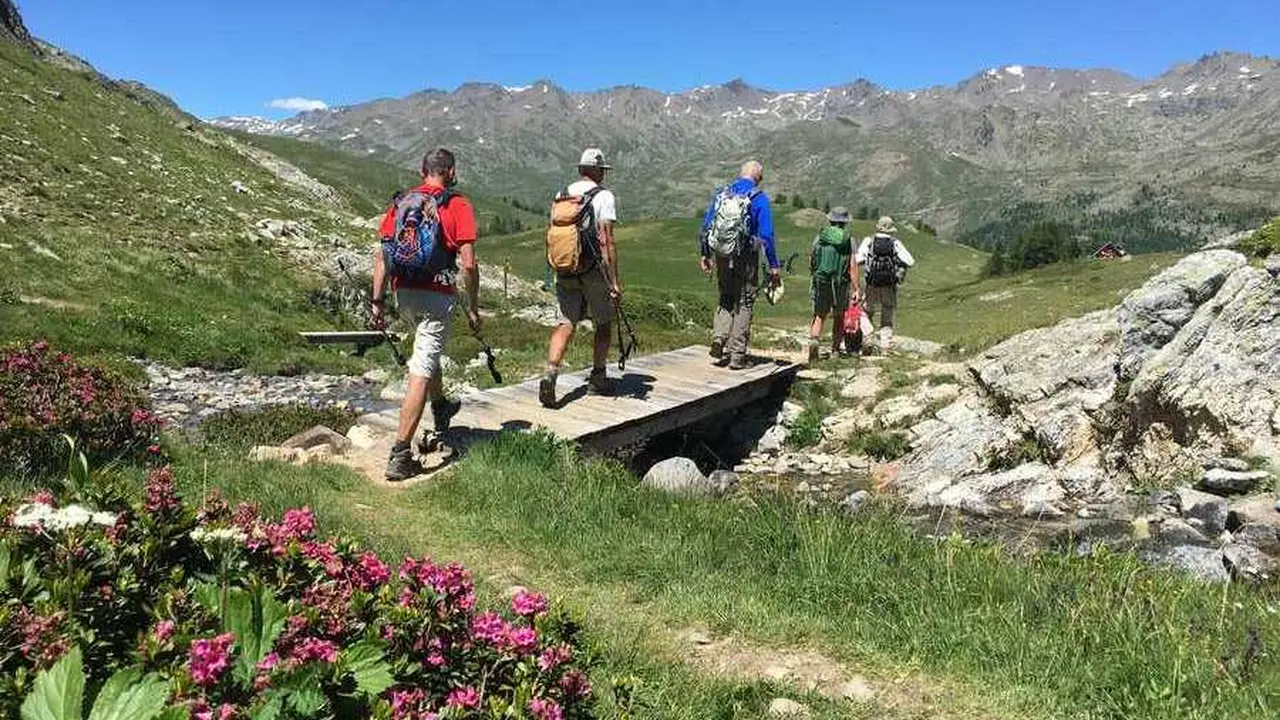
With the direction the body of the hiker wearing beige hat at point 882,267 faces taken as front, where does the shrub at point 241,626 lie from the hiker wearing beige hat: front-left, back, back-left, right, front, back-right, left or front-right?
back

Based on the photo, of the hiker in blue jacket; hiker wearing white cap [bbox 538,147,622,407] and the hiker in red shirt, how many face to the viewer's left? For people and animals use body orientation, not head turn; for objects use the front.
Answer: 0

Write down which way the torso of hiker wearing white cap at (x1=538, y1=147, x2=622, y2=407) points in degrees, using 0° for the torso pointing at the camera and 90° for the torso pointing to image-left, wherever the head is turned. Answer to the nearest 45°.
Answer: approximately 225°

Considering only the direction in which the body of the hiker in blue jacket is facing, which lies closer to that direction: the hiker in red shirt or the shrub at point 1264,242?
the shrub

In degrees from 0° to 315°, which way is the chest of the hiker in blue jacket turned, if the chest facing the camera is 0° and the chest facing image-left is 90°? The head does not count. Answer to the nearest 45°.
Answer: approximately 225°

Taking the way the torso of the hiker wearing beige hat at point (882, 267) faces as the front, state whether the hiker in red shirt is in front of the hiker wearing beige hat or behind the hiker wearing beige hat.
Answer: behind

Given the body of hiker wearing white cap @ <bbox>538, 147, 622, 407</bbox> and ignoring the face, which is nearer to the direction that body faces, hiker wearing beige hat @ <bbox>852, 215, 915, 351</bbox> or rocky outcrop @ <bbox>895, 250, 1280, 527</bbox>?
the hiker wearing beige hat

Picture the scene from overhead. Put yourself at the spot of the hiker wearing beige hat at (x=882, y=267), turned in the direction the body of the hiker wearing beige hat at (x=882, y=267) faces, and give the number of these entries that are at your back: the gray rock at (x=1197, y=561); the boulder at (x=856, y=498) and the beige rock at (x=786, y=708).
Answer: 3

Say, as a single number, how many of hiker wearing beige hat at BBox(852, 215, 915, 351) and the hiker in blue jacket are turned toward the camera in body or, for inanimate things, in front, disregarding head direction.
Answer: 0

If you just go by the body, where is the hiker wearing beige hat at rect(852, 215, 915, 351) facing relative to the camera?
away from the camera

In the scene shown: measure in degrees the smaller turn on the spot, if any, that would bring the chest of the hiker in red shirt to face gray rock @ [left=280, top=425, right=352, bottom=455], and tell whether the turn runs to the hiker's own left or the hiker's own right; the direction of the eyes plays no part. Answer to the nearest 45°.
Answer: approximately 90° to the hiker's own left

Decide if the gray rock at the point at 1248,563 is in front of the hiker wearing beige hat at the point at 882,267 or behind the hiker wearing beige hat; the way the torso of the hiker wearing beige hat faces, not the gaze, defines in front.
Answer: behind

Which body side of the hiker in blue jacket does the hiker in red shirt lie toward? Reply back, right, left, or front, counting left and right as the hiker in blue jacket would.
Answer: back

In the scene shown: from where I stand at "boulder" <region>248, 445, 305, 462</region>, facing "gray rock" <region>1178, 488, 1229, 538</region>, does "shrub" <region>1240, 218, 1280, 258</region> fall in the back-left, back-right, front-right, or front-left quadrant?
front-left

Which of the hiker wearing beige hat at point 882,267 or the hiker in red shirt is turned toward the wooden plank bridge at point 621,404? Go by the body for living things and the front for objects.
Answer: the hiker in red shirt

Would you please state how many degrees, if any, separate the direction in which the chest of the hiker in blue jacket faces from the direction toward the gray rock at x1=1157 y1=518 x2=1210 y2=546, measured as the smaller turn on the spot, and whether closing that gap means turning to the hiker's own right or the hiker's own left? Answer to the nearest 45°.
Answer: approximately 90° to the hiker's own right

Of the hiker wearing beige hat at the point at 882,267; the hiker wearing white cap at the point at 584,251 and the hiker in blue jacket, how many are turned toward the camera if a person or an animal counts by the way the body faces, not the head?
0

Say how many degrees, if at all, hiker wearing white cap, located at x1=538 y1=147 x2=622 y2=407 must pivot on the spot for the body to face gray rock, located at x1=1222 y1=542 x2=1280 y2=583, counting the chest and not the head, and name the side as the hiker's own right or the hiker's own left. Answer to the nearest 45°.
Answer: approximately 90° to the hiker's own right
